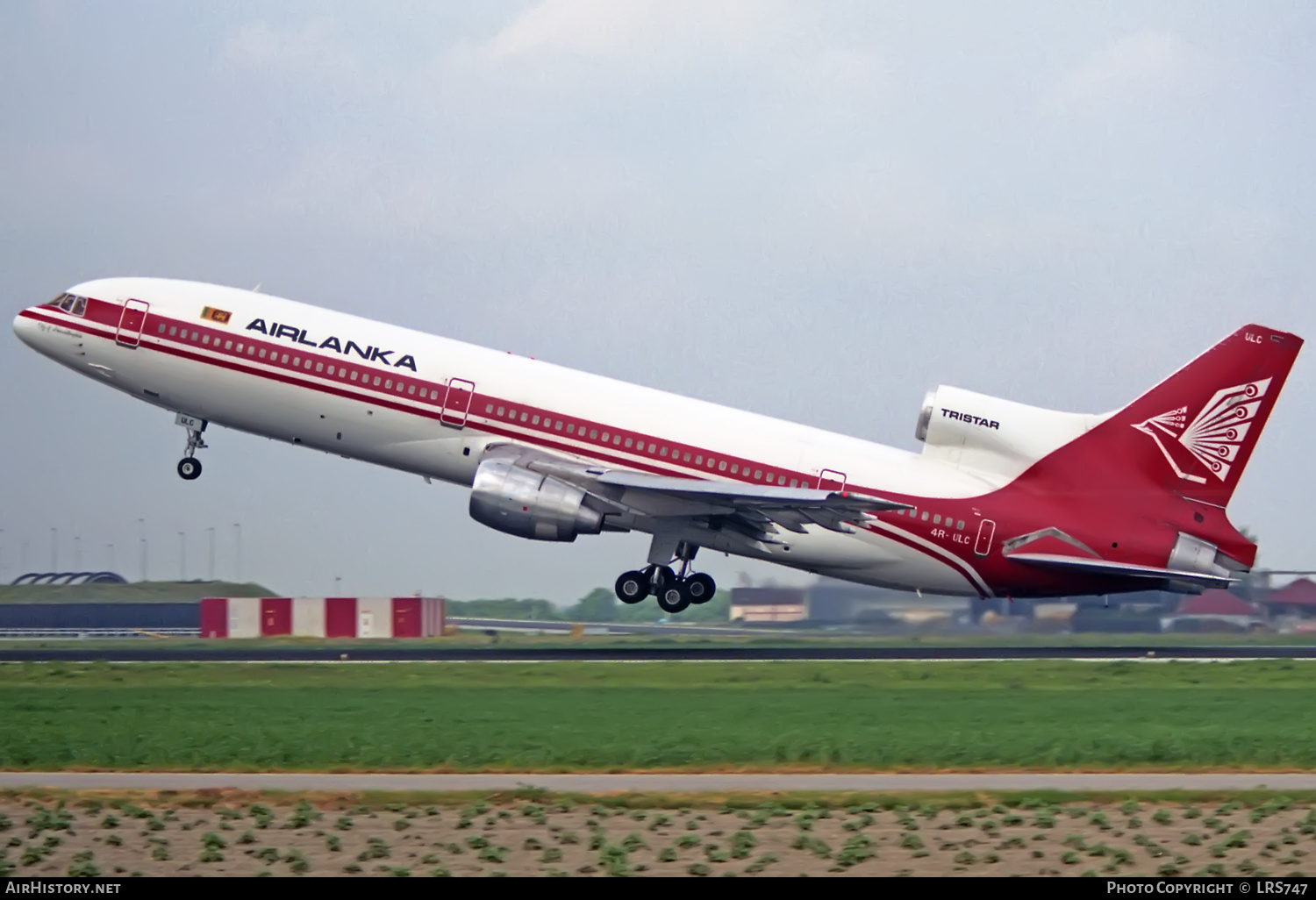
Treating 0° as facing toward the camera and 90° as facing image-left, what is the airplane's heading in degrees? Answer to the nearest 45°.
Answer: approximately 90°
